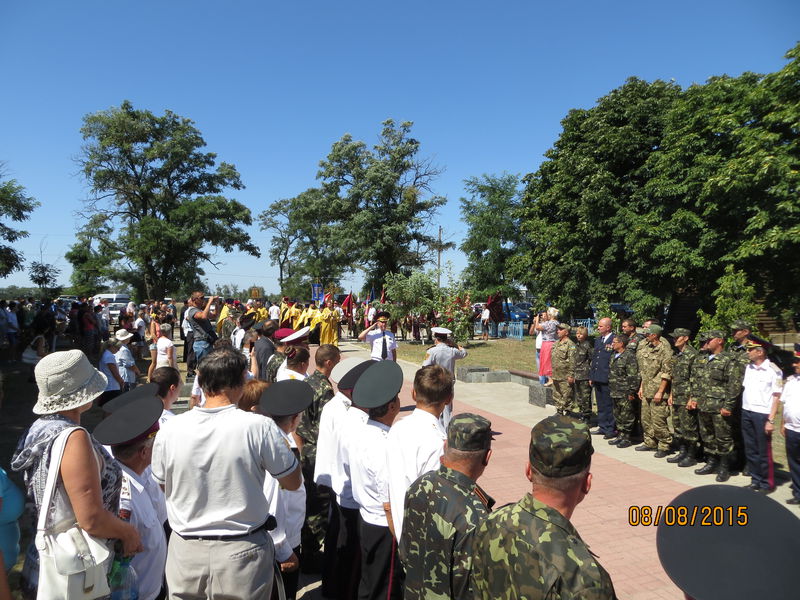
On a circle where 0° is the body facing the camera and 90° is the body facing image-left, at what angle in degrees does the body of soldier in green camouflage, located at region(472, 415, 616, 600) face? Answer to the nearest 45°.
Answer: approximately 225°

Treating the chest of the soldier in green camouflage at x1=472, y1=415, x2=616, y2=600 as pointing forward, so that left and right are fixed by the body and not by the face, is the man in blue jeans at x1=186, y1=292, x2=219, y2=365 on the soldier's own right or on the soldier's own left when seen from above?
on the soldier's own left

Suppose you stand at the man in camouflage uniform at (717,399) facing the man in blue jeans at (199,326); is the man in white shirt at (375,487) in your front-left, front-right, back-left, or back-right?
front-left

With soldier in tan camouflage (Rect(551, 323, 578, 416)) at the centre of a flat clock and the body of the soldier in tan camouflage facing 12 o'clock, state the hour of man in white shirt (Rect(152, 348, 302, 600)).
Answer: The man in white shirt is roughly at 11 o'clock from the soldier in tan camouflage.

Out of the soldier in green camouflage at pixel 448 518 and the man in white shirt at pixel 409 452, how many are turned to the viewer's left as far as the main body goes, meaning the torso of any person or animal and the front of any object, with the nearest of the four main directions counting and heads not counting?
0

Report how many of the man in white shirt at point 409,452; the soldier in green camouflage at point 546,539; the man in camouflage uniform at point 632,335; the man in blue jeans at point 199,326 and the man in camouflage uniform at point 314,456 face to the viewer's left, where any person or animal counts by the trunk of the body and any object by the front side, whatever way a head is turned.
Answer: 1

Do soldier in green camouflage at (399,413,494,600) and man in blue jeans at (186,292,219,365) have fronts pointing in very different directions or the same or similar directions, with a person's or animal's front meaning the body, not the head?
same or similar directions

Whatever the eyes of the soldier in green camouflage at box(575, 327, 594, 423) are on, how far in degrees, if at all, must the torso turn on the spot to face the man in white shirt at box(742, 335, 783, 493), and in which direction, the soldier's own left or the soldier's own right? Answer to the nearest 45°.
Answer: approximately 90° to the soldier's own left

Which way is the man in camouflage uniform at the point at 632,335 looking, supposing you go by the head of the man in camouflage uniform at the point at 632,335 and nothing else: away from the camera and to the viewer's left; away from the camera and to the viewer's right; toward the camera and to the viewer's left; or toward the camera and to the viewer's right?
toward the camera and to the viewer's left

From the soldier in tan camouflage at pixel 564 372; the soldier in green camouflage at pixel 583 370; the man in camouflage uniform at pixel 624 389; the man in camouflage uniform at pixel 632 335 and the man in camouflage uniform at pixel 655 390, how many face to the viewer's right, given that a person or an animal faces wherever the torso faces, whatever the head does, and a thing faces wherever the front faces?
0

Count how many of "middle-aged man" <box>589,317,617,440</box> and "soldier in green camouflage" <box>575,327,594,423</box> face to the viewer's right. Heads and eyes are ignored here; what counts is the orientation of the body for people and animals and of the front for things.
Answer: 0

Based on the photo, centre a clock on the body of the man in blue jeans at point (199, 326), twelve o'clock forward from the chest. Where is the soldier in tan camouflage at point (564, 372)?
The soldier in tan camouflage is roughly at 1 o'clock from the man in blue jeans.

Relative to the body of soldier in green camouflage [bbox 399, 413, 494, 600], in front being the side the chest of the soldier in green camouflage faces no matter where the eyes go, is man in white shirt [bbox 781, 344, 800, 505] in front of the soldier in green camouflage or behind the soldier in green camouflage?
in front

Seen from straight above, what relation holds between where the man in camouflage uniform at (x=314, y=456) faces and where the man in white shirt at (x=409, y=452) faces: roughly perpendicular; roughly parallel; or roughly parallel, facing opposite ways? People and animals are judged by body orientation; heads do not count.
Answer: roughly parallel

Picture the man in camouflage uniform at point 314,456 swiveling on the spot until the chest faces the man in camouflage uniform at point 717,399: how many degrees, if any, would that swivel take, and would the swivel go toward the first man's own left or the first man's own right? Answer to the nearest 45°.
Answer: approximately 45° to the first man's own right

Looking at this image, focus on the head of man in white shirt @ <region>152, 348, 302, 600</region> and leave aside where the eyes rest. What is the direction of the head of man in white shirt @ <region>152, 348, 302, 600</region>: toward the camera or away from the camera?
away from the camera

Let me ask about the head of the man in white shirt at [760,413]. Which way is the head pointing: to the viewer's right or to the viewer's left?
to the viewer's left
